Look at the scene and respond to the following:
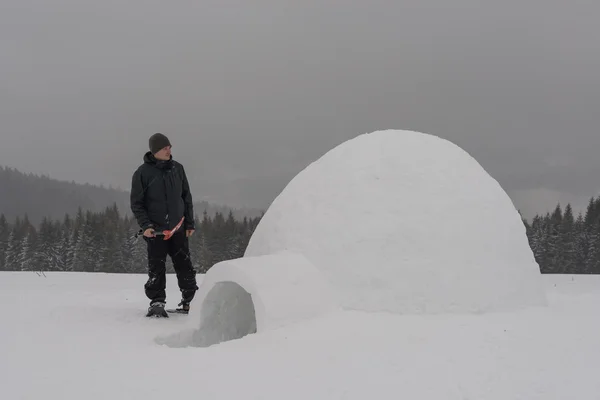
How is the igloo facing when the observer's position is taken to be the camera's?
facing the viewer and to the left of the viewer

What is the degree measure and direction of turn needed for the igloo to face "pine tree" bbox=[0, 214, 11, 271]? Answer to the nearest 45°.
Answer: approximately 90° to its right

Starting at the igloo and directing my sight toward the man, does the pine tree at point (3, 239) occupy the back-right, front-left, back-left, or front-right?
front-right

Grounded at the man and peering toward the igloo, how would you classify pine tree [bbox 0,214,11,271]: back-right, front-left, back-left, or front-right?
back-left

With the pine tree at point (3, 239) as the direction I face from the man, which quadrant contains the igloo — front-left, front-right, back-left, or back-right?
back-right

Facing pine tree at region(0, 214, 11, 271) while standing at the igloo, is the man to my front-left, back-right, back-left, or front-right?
front-left

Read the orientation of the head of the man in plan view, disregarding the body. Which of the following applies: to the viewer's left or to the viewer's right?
to the viewer's right

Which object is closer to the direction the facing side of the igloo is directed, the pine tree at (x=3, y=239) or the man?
the man
